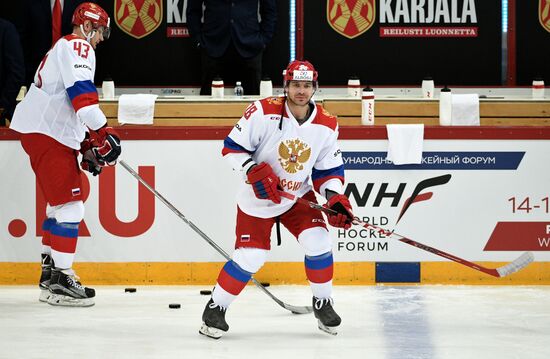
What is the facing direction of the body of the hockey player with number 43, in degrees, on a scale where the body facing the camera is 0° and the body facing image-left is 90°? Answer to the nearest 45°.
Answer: approximately 270°

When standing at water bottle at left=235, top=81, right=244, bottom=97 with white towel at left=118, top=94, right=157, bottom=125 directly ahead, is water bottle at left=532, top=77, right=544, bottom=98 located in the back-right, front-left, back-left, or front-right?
back-left

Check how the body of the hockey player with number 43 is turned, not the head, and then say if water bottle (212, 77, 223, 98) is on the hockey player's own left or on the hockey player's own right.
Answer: on the hockey player's own left

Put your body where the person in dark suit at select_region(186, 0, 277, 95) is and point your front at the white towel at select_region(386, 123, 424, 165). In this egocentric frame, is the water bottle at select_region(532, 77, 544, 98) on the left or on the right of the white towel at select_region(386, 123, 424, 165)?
left

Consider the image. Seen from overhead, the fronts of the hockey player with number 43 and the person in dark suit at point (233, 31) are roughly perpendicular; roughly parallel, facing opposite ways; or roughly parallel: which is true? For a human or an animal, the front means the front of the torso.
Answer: roughly perpendicular

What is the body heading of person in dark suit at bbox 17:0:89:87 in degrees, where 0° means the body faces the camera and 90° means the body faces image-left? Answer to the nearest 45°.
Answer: approximately 0°

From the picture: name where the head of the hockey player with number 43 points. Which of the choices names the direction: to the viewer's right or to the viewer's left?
to the viewer's right

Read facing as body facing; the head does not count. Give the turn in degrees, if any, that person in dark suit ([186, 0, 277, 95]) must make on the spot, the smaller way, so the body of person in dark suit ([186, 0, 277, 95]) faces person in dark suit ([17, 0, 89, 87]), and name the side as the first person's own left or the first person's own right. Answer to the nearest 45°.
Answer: approximately 90° to the first person's own right

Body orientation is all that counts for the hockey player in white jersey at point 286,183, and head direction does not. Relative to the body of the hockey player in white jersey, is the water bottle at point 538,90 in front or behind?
behind

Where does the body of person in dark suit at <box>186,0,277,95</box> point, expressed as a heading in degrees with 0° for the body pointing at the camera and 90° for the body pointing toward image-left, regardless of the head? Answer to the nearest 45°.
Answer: approximately 0°
